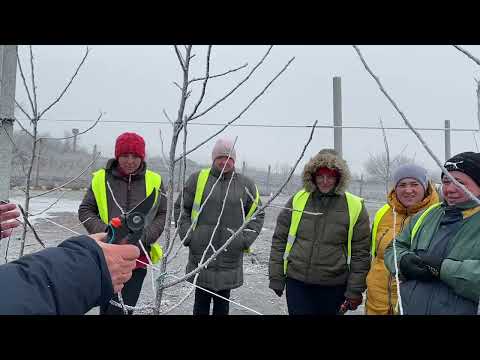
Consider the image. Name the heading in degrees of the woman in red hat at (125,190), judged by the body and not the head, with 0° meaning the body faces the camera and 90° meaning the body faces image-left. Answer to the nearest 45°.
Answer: approximately 0°

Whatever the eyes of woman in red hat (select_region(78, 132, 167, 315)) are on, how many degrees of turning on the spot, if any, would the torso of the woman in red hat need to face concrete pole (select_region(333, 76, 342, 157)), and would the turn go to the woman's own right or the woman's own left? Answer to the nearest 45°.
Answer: approximately 135° to the woman's own left

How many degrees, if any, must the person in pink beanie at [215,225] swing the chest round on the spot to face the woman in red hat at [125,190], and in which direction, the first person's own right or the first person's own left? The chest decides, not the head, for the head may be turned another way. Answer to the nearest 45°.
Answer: approximately 45° to the first person's own right

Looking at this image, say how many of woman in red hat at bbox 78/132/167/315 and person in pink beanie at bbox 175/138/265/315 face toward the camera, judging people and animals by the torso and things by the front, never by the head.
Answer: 2

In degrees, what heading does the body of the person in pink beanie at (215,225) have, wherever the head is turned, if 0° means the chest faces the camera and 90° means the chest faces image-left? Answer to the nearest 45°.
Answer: approximately 0°

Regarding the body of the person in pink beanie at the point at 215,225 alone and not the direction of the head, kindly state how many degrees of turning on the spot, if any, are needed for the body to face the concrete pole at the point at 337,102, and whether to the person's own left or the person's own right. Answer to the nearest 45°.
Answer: approximately 135° to the person's own left
